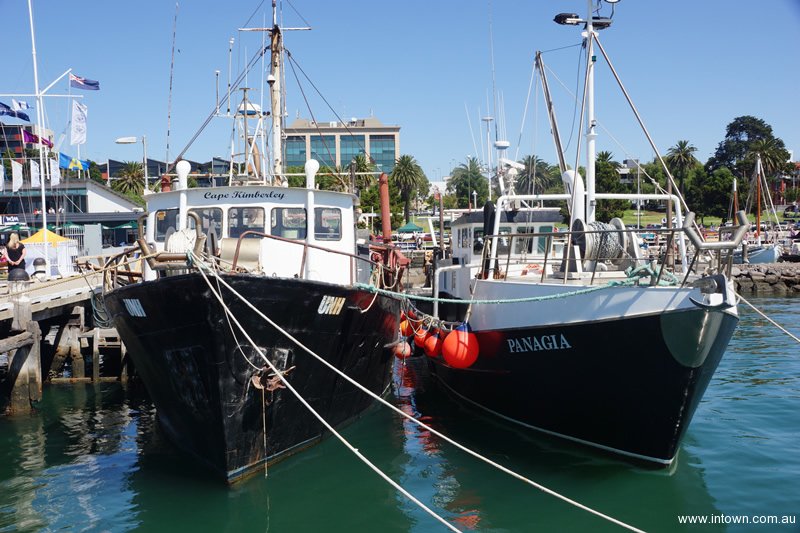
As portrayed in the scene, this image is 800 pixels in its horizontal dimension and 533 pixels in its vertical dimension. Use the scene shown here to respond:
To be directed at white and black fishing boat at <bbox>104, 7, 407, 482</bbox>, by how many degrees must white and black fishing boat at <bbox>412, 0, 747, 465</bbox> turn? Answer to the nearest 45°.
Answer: approximately 135° to its right

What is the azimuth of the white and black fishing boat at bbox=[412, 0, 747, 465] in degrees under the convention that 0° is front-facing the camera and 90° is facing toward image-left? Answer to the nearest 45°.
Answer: approximately 315°

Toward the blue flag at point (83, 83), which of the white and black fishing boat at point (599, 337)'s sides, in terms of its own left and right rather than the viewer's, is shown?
back

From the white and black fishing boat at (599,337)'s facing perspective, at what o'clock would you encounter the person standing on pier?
The person standing on pier is roughly at 5 o'clock from the white and black fishing boat.

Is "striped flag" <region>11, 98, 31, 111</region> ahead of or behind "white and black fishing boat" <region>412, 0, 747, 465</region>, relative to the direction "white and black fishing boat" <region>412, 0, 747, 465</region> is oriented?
behind

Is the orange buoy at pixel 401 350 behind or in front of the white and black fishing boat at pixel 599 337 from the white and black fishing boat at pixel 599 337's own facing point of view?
behind

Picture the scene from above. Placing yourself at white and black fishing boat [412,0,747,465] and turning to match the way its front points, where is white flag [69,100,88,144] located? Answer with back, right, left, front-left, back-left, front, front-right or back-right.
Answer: back

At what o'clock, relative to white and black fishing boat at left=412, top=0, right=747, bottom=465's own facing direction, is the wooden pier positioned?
The wooden pier is roughly at 5 o'clock from the white and black fishing boat.
